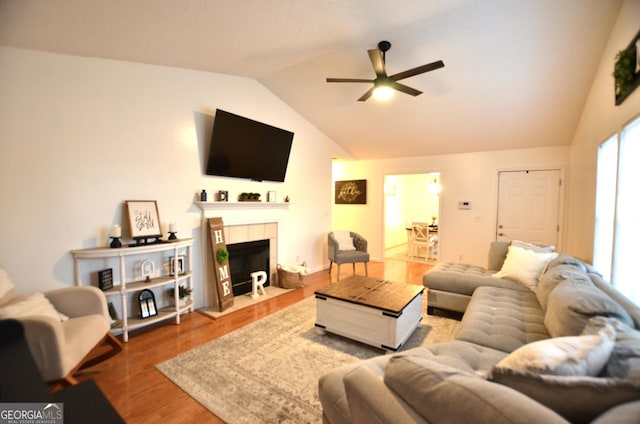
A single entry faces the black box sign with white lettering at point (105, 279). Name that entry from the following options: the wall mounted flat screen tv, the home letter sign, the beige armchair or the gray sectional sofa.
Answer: the gray sectional sofa

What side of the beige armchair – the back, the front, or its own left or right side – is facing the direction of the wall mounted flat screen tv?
left

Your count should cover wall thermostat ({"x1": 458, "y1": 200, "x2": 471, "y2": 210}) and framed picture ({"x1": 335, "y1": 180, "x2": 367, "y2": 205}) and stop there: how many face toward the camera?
2

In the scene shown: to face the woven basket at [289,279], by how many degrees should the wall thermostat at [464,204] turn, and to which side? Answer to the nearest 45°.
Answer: approximately 45° to its right

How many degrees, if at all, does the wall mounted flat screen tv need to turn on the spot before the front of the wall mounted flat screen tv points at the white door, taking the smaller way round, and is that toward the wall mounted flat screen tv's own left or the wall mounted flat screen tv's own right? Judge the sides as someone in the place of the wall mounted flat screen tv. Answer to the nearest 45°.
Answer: approximately 45° to the wall mounted flat screen tv's own left

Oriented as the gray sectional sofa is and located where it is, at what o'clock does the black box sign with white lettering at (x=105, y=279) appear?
The black box sign with white lettering is roughly at 12 o'clock from the gray sectional sofa.

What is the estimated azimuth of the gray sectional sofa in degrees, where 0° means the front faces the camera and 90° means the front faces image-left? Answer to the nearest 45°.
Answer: approximately 90°

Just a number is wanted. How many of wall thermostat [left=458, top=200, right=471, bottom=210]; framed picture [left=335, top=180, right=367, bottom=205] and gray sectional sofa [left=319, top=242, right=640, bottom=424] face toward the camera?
2

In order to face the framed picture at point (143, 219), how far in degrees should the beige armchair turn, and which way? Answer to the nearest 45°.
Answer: approximately 90° to its left

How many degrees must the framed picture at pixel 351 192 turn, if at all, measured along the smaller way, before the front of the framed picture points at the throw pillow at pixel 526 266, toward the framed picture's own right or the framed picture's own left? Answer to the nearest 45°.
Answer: approximately 45° to the framed picture's own left

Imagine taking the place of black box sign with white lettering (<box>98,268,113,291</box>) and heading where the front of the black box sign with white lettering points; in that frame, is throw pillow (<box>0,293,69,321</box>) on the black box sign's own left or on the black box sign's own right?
on the black box sign's own right

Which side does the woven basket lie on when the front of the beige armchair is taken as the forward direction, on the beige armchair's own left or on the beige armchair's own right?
on the beige armchair's own left
